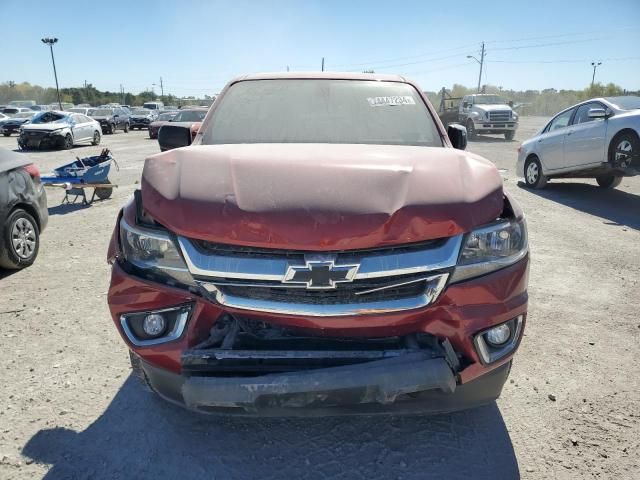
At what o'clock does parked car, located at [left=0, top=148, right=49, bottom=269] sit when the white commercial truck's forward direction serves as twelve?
The parked car is roughly at 2 o'clock from the white commercial truck.

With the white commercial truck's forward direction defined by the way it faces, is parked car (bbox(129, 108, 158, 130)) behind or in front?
behind

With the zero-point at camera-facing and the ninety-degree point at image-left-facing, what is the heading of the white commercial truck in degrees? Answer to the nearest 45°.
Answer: approximately 315°

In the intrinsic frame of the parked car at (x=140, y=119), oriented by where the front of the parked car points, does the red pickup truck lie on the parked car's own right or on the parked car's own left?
on the parked car's own left

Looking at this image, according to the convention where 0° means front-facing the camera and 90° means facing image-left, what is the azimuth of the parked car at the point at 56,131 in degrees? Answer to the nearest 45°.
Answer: approximately 45°

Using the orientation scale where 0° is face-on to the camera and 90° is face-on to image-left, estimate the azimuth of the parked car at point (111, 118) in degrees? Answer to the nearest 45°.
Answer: approximately 45°

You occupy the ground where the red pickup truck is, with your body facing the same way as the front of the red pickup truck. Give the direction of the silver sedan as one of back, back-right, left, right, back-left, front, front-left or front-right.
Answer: back-left

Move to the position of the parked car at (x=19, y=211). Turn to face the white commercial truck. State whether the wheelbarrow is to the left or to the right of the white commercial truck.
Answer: left

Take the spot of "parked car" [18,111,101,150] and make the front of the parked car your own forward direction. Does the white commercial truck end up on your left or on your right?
on your left
